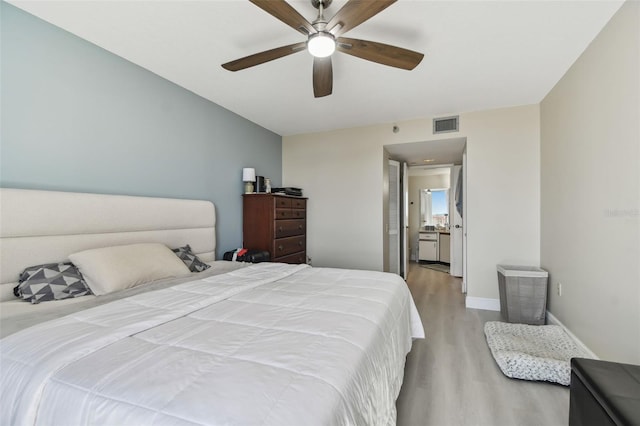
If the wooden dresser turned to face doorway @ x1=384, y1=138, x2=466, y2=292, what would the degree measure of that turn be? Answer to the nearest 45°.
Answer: approximately 45° to its left

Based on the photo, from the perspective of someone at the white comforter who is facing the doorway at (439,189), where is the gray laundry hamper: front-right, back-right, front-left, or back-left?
front-right

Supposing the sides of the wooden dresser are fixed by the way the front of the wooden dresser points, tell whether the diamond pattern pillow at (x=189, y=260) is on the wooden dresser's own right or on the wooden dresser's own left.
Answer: on the wooden dresser's own right

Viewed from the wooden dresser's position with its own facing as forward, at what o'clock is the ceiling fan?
The ceiling fan is roughly at 1 o'clock from the wooden dresser.

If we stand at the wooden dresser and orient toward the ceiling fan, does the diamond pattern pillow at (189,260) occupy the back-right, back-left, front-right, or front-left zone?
front-right

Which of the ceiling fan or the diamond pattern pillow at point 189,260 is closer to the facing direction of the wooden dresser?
the ceiling fan

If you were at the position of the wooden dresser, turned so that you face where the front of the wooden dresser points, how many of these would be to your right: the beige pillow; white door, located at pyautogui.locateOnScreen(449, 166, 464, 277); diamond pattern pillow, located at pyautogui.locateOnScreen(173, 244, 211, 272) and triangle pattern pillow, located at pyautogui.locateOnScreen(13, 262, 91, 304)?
3

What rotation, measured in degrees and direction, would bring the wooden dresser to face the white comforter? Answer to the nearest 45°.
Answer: approximately 45° to its right

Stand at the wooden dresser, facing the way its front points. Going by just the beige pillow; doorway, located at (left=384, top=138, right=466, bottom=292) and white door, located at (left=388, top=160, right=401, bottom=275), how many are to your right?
1

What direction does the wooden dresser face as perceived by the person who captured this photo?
facing the viewer and to the right of the viewer

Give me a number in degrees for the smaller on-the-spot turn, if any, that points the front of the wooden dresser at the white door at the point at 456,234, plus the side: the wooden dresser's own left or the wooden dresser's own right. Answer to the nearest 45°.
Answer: approximately 45° to the wooden dresser's own left

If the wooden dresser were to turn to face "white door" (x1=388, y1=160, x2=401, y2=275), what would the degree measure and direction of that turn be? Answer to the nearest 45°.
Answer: approximately 45° to its left

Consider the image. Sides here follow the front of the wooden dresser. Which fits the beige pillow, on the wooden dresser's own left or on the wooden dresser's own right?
on the wooden dresser's own right
